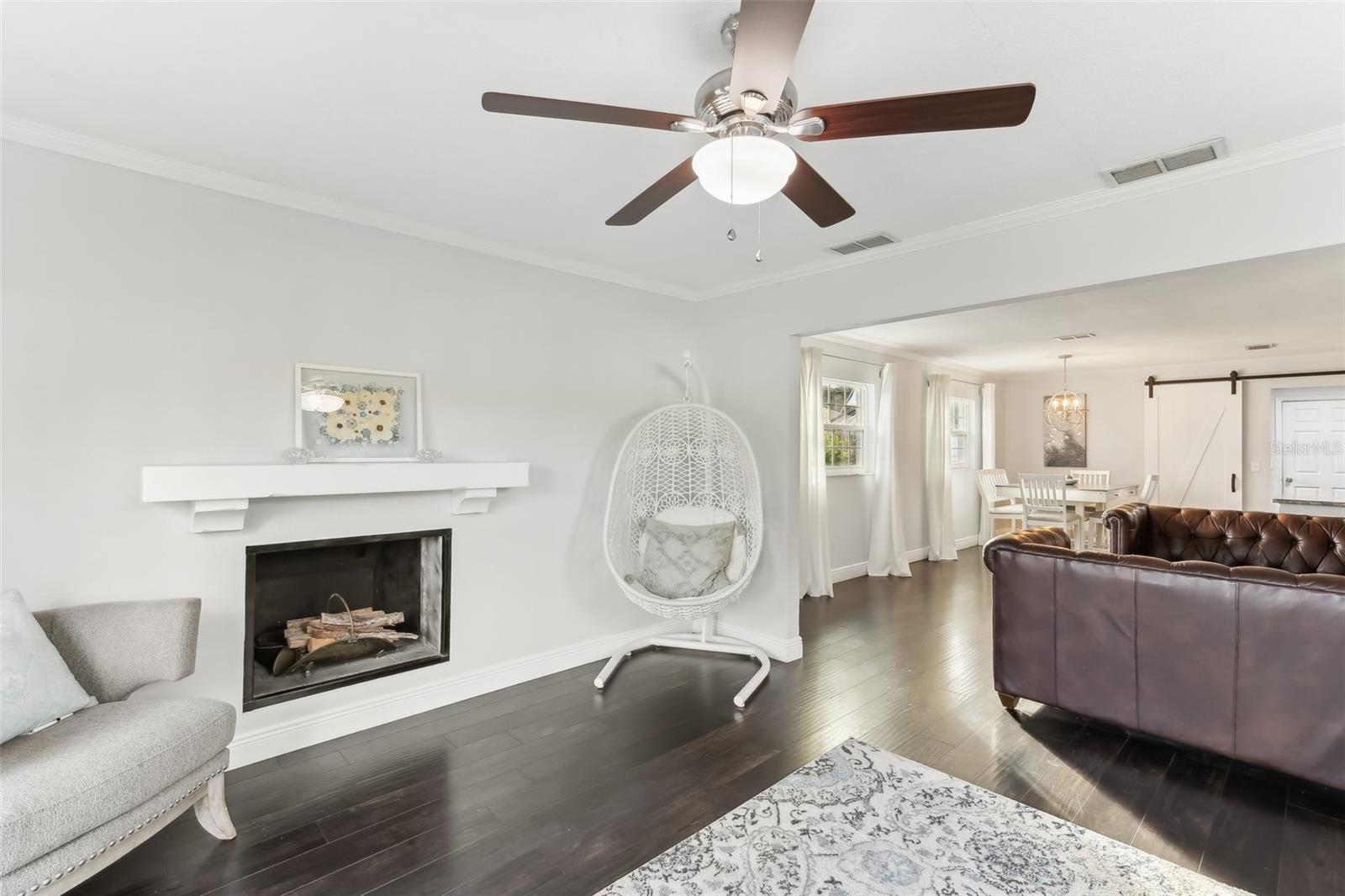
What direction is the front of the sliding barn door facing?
toward the camera

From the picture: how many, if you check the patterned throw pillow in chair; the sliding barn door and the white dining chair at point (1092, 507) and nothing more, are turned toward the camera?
3

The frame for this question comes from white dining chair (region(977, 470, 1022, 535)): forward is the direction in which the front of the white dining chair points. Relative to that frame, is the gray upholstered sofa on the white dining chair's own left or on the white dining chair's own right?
on the white dining chair's own right

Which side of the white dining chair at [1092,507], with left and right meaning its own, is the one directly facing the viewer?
front

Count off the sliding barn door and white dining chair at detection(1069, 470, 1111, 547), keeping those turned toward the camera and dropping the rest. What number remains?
2

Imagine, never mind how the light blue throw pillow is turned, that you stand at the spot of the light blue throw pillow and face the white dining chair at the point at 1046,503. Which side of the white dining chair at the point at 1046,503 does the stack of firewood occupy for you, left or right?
left

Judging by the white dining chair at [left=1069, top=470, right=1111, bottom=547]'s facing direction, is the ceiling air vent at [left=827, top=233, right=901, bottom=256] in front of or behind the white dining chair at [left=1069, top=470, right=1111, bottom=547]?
in front

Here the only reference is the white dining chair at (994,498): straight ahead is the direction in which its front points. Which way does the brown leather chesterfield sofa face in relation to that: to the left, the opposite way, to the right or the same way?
to the left

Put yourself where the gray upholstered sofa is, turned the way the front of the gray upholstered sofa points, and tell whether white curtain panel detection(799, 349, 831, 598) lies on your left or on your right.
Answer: on your left

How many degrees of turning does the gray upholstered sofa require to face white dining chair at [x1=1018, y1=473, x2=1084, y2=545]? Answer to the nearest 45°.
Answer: approximately 45° to its left

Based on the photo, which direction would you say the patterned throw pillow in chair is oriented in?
toward the camera

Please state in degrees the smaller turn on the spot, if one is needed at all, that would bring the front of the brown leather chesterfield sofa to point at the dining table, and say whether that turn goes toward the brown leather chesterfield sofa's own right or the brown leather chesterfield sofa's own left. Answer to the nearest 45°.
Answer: approximately 45° to the brown leather chesterfield sofa's own left
